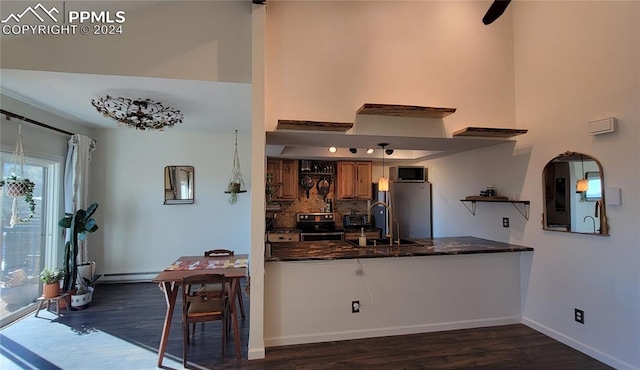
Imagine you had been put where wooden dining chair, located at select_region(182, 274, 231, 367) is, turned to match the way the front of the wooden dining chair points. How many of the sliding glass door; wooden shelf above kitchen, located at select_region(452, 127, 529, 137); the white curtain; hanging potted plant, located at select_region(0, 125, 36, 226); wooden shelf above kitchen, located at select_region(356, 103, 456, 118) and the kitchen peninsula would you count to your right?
3

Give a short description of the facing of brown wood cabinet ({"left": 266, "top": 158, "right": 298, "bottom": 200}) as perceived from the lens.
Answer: facing the viewer

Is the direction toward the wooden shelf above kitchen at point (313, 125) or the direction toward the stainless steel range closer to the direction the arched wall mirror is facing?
the wooden shelf above kitchen

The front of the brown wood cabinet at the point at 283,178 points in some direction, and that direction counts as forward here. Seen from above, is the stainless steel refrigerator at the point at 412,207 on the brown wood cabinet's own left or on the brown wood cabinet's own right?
on the brown wood cabinet's own left

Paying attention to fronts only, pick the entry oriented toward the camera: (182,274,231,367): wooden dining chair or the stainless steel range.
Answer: the stainless steel range

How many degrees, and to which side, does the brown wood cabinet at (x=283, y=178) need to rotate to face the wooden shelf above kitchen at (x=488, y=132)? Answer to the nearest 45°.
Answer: approximately 45° to its left

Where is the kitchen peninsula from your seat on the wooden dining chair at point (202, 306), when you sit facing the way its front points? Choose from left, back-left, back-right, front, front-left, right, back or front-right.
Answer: right

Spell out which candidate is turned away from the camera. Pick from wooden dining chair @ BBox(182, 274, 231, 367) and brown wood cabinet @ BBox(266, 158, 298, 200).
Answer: the wooden dining chair

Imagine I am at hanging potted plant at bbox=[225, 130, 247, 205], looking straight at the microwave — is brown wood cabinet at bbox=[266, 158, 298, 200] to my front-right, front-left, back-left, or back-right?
front-left

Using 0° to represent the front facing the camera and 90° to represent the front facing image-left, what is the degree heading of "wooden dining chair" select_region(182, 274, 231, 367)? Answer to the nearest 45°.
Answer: approximately 180°

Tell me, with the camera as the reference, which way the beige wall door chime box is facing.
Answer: facing the viewer and to the left of the viewer

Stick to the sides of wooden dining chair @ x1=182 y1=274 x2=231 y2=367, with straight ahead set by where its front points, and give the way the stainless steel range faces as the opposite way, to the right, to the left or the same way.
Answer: the opposite way

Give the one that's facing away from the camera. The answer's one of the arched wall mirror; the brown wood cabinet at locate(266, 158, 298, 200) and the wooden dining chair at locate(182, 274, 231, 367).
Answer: the wooden dining chair

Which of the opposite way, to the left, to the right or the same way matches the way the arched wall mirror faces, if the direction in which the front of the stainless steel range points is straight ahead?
to the right

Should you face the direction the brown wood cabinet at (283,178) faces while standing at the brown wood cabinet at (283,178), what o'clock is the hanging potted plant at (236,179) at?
The hanging potted plant is roughly at 2 o'clock from the brown wood cabinet.

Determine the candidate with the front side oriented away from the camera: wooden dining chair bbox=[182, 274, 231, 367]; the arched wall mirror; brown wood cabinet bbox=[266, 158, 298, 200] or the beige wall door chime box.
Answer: the wooden dining chair

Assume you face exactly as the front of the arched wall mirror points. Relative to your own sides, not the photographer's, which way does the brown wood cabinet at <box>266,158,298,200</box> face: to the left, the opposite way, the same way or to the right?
to the left

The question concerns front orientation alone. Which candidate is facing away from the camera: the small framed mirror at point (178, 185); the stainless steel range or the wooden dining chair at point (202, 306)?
the wooden dining chair

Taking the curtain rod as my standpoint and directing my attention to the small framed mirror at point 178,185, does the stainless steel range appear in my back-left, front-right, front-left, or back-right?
front-right
